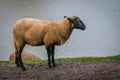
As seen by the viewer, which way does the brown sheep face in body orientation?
to the viewer's right
